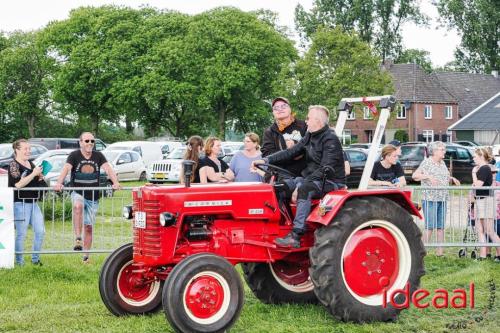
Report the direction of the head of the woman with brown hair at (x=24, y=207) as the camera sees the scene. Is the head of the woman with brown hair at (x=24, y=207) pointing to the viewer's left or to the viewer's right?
to the viewer's right

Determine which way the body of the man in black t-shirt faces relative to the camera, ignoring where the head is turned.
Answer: toward the camera

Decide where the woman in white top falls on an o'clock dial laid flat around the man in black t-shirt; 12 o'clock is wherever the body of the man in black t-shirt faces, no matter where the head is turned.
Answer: The woman in white top is roughly at 9 o'clock from the man in black t-shirt.

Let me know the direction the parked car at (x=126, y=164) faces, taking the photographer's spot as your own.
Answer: facing the viewer and to the left of the viewer

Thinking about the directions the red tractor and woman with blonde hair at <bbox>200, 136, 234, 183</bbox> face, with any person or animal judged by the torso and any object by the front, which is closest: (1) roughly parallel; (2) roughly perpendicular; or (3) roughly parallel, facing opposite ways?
roughly perpendicular

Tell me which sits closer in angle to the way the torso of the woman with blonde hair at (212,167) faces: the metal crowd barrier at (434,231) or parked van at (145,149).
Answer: the metal crowd barrier

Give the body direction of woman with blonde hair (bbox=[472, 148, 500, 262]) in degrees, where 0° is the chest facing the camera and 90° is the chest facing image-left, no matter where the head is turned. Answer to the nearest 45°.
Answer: approximately 90°

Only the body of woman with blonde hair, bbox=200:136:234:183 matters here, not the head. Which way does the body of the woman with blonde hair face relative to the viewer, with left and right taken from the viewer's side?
facing the viewer and to the right of the viewer

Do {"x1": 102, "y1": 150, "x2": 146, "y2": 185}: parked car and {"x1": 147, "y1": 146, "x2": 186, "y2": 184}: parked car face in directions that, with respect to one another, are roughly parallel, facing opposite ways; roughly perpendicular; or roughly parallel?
roughly parallel

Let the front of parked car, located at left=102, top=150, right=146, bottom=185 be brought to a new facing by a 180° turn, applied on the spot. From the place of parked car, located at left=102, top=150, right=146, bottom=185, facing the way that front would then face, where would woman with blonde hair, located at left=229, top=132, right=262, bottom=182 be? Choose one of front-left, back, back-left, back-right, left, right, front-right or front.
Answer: back-right

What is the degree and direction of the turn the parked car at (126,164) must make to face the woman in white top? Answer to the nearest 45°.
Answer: approximately 45° to its left

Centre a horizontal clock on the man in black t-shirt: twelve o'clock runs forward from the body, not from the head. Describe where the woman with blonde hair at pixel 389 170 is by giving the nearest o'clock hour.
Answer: The woman with blonde hair is roughly at 9 o'clock from the man in black t-shirt.

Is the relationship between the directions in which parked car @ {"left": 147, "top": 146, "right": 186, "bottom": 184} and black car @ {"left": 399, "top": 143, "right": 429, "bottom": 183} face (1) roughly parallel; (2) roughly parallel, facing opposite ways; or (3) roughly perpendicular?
roughly parallel

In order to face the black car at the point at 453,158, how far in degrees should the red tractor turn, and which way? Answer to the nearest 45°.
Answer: approximately 135° to its right

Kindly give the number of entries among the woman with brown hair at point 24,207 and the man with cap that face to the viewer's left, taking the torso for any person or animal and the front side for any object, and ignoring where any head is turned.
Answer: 0

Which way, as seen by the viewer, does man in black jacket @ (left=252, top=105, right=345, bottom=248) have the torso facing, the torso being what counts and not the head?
to the viewer's left
